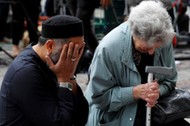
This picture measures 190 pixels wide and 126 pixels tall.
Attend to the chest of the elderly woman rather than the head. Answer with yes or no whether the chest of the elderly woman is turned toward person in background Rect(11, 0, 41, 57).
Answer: no

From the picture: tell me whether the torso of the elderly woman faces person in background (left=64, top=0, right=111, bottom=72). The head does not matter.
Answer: no
